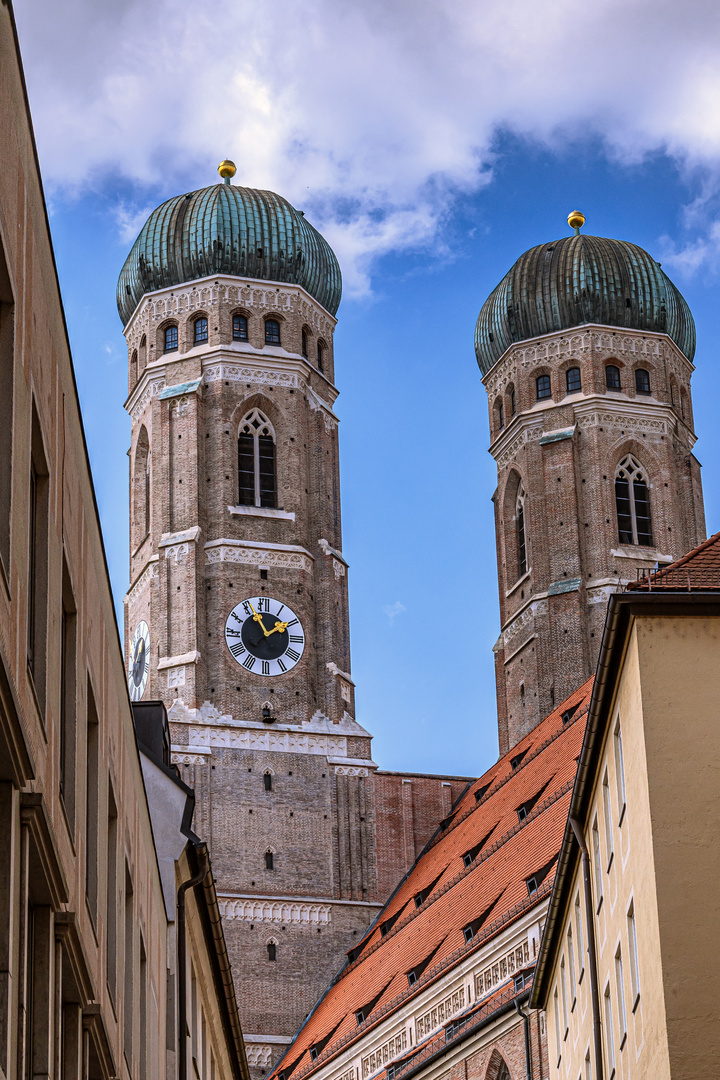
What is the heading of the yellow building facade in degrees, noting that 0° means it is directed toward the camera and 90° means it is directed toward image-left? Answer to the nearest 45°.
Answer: approximately 90°
